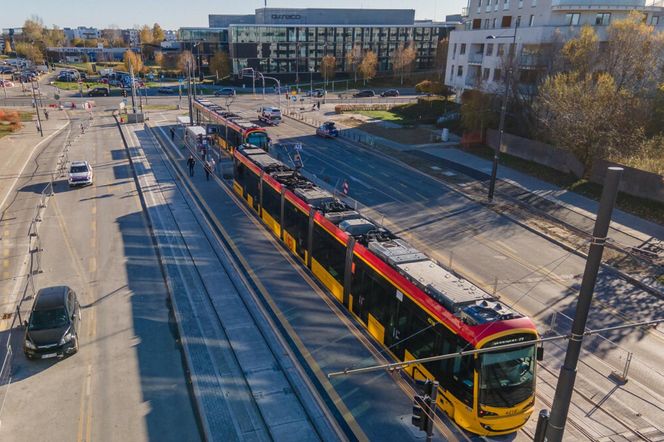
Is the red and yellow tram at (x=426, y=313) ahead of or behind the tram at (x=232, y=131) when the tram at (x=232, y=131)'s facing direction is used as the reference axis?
ahead

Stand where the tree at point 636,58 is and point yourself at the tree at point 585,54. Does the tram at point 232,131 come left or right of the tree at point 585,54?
left

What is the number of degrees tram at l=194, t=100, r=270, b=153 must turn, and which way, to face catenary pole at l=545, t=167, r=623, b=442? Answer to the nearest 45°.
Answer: approximately 45° to its right

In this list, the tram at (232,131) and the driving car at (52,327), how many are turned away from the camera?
0

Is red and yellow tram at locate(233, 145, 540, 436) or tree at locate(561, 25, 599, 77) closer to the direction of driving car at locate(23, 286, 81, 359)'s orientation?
the red and yellow tram

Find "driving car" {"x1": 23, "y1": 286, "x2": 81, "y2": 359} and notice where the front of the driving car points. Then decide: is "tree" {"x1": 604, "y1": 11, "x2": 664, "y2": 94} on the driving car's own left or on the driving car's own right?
on the driving car's own left

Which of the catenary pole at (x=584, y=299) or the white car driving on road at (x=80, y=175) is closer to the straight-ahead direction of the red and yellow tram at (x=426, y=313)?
the catenary pole

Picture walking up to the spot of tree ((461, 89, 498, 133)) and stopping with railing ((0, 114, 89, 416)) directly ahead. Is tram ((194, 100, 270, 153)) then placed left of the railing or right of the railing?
right

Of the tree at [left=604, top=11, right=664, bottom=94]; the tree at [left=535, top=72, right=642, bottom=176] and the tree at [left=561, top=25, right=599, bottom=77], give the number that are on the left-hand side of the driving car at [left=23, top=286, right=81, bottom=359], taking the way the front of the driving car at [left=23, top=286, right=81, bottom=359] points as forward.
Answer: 3

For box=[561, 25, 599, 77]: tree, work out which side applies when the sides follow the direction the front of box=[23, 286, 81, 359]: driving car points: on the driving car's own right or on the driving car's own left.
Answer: on the driving car's own left

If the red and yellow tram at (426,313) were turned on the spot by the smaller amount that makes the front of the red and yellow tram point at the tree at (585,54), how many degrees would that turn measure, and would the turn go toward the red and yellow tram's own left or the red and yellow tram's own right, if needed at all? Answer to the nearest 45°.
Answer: approximately 90° to the red and yellow tram's own left

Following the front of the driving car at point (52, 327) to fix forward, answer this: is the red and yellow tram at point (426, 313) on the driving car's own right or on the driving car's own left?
on the driving car's own left

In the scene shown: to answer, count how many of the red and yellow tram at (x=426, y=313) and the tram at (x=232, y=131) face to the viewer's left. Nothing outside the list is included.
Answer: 0

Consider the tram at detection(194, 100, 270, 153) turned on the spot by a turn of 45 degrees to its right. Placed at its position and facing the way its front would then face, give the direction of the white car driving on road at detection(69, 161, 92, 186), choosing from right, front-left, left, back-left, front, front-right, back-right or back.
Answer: front-right
